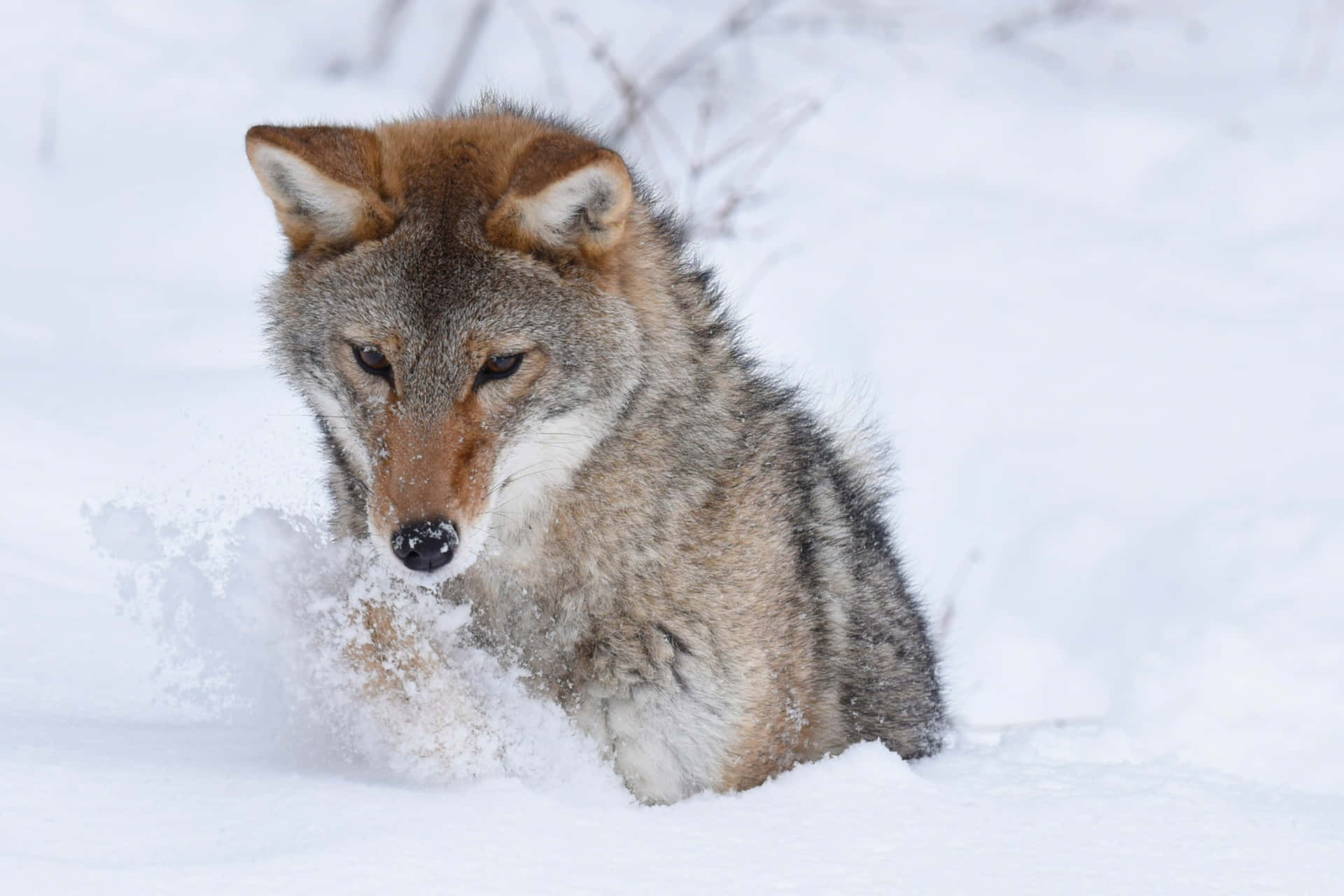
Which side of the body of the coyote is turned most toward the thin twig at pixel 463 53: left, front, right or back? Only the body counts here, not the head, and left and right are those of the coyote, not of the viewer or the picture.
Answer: right
